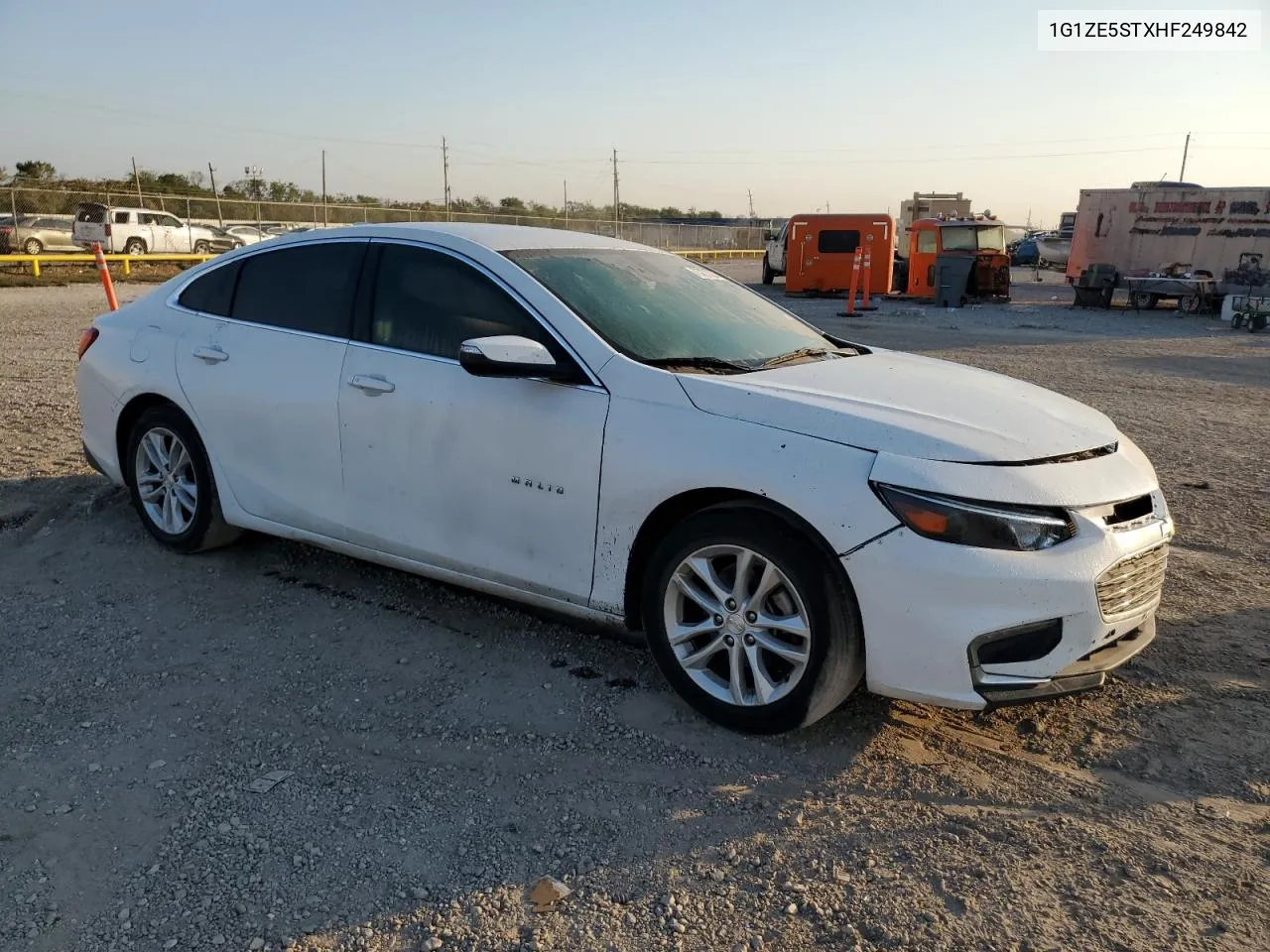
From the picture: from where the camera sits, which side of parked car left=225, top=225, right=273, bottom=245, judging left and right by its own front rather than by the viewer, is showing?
right

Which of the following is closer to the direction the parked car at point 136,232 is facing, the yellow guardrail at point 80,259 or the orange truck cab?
the orange truck cab

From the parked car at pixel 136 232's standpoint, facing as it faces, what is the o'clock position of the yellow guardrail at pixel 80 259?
The yellow guardrail is roughly at 5 o'clock from the parked car.

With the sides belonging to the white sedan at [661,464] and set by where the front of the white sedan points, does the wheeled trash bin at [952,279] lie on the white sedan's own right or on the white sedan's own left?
on the white sedan's own left

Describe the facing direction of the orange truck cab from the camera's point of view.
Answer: facing the viewer and to the right of the viewer

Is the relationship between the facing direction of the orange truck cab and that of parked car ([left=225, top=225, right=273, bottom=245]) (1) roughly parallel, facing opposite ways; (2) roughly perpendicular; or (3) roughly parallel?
roughly perpendicular

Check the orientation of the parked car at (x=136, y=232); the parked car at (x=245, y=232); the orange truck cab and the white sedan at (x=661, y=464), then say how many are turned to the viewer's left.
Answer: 0

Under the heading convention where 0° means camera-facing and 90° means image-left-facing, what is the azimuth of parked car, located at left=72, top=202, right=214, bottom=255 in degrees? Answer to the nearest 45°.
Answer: approximately 225°

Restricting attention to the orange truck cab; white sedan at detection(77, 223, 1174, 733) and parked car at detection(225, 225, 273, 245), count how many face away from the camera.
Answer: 0

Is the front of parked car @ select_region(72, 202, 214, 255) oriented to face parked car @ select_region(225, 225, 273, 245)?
yes

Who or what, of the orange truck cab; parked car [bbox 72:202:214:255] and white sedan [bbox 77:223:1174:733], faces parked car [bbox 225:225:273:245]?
parked car [bbox 72:202:214:255]

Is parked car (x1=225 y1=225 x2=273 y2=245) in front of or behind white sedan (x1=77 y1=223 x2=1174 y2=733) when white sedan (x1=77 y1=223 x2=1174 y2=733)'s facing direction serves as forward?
behind

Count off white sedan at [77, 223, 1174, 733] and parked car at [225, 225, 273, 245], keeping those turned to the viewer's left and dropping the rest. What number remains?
0
